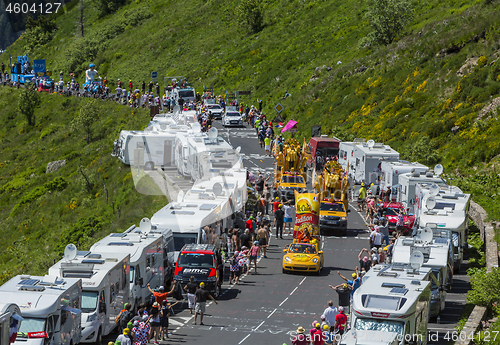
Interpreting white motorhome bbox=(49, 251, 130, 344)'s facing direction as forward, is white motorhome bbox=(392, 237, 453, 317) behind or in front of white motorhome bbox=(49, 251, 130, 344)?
behind

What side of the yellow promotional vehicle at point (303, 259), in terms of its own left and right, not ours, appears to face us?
front

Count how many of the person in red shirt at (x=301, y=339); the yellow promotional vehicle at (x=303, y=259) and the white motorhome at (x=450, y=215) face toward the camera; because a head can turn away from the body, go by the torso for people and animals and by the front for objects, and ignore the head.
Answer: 2

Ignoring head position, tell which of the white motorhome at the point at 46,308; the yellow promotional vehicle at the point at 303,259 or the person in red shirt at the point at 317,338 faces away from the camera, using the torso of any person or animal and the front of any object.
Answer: the person in red shirt

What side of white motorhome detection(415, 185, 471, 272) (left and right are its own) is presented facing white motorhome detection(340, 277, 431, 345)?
front

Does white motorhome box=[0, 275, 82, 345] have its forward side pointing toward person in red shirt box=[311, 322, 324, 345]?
no

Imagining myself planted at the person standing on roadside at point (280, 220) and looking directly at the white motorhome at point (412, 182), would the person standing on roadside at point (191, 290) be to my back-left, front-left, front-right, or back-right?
back-right

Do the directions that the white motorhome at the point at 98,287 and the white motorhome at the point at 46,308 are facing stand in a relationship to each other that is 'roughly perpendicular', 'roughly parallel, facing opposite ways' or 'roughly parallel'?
roughly parallel

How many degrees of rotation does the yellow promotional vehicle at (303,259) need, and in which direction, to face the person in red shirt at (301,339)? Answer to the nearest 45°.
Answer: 0° — it already faces them

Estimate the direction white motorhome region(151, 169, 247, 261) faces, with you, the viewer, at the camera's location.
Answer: facing the viewer and to the left of the viewer

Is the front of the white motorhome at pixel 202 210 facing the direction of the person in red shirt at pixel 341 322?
no

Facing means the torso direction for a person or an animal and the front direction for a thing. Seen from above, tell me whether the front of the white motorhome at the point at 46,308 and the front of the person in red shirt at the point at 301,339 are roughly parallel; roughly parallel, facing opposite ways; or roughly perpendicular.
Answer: roughly parallel, facing opposite ways

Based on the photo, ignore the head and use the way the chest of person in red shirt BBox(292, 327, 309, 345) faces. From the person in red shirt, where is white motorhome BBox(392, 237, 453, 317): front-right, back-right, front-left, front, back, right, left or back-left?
front-right

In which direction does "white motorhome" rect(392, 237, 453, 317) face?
toward the camera

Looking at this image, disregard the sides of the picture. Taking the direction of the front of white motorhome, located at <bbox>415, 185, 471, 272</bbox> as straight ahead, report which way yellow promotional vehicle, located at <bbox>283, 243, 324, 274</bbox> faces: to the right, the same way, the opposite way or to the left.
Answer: the same way

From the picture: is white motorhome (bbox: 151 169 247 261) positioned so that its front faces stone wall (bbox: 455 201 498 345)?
no

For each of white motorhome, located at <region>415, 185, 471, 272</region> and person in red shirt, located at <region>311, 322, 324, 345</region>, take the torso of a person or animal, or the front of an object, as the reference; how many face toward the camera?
1

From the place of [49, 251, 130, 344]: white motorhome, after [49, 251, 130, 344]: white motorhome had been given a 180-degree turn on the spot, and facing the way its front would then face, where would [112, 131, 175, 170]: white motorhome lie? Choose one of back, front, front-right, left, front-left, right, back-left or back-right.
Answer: front-left

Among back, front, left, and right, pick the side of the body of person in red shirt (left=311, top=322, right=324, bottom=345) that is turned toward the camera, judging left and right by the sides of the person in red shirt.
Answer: back

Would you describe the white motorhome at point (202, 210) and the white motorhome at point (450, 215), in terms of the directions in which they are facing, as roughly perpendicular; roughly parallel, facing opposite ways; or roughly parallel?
roughly parallel

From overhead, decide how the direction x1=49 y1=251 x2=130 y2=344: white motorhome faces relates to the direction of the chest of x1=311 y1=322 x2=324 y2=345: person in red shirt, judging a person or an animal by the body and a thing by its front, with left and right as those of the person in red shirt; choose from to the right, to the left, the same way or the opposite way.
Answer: the opposite way
